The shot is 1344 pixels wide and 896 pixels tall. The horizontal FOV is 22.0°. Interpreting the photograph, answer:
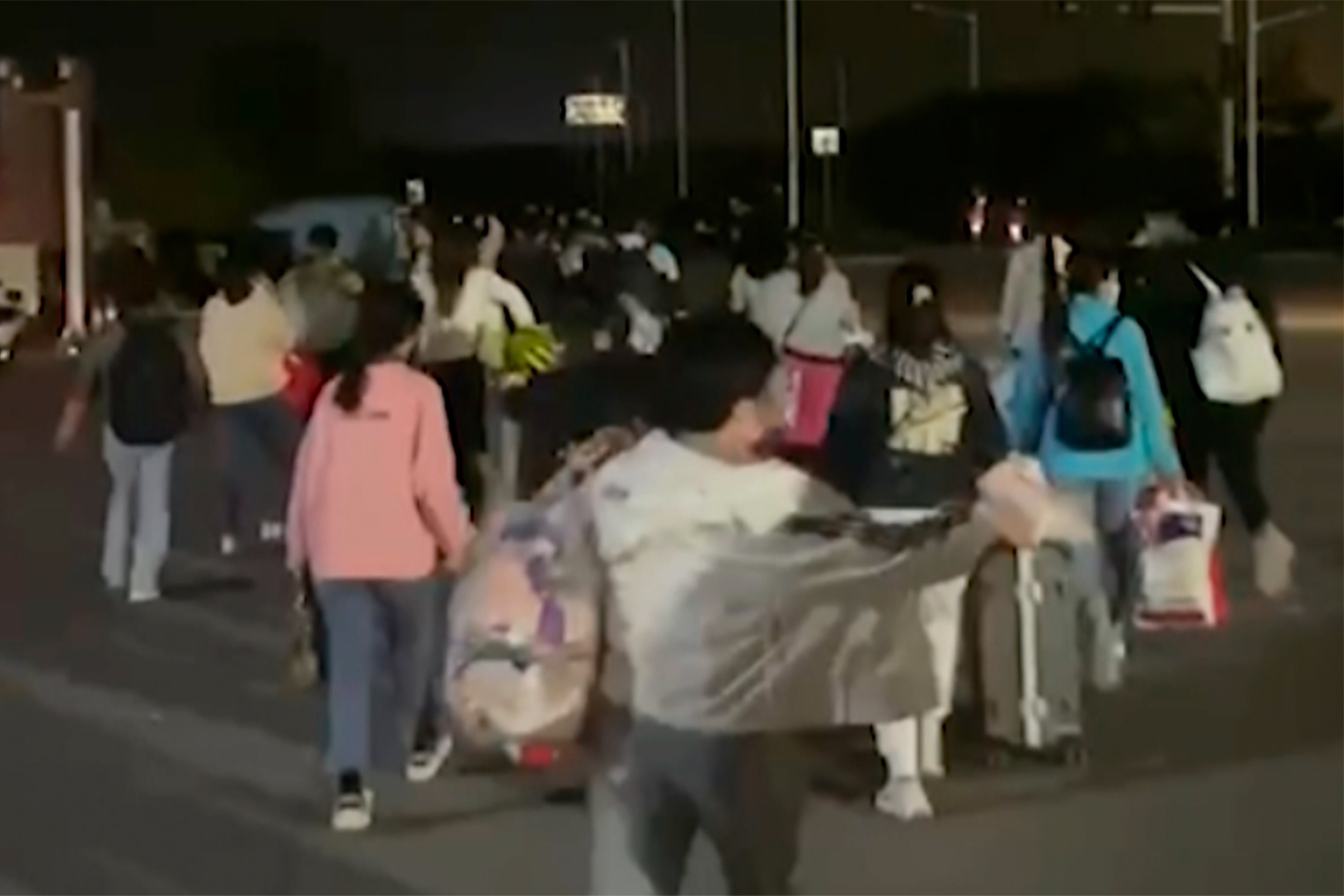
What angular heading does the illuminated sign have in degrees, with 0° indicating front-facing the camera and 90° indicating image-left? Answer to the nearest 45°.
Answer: approximately 0°

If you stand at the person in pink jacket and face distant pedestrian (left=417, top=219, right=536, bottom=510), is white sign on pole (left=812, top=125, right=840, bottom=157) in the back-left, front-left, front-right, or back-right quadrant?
front-right

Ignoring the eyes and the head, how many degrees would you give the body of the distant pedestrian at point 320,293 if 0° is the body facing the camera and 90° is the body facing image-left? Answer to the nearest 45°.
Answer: approximately 180°

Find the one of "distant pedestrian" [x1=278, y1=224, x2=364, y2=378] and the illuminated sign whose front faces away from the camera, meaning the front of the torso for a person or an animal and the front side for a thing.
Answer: the distant pedestrian

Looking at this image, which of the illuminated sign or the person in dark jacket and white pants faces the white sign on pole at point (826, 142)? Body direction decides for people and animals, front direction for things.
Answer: the person in dark jacket and white pants

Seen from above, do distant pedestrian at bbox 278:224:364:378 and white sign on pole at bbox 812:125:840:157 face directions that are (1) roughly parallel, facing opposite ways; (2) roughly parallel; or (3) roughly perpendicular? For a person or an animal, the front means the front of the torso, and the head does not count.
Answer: roughly parallel, facing opposite ways

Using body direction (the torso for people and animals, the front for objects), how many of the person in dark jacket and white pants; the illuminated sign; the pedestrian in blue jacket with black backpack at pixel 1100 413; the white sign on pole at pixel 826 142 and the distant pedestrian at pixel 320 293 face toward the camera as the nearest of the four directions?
2

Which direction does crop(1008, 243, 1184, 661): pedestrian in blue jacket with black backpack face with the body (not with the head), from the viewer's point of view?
away from the camera

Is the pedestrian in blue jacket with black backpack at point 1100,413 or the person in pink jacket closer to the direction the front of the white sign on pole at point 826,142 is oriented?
the person in pink jacket

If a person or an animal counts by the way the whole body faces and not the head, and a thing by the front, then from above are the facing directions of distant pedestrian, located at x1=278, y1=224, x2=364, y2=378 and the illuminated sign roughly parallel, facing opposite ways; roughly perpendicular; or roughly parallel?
roughly parallel, facing opposite ways

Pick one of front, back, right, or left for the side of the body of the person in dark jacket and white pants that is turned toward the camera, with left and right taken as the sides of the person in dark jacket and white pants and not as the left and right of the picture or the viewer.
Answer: back

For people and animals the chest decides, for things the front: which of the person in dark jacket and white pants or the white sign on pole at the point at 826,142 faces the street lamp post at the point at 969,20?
the person in dark jacket and white pants

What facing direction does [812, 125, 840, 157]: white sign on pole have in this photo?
toward the camera

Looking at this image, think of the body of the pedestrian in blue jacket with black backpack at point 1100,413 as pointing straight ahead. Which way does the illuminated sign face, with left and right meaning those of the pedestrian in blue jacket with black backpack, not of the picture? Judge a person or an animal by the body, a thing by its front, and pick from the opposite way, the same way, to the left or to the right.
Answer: the opposite way
